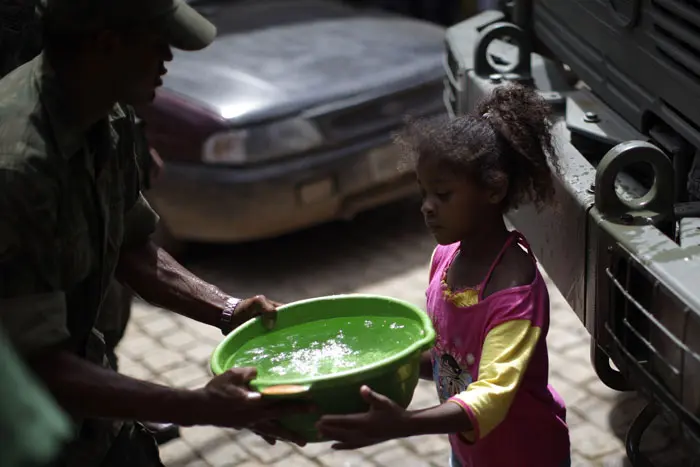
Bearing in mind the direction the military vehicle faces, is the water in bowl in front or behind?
in front

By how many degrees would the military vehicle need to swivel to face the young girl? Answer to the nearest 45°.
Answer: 0° — it already faces them

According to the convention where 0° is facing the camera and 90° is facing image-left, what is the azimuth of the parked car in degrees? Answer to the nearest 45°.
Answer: approximately 315°

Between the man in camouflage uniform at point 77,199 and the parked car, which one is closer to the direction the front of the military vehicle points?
the man in camouflage uniform

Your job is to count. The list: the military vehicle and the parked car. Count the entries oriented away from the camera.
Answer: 0

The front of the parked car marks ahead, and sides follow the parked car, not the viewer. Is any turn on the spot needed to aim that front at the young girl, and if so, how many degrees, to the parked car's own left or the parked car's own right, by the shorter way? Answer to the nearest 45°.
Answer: approximately 45° to the parked car's own right

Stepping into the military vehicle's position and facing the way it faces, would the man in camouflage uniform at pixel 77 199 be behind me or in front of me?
in front

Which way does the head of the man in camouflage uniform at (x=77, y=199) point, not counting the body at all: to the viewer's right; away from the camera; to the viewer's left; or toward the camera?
to the viewer's right

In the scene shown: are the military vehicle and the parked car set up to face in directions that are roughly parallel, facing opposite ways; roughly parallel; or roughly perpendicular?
roughly perpendicular

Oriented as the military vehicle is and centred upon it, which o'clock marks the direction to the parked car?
The parked car is roughly at 3 o'clock from the military vehicle.

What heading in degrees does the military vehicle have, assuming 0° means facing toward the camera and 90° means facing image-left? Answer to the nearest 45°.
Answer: approximately 45°

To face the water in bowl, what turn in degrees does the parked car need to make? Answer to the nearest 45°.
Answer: approximately 45° to its right

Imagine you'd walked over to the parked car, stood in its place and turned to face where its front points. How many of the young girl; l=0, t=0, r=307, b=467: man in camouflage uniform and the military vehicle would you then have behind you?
0

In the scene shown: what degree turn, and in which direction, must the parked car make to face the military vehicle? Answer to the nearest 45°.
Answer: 0° — it already faces it
